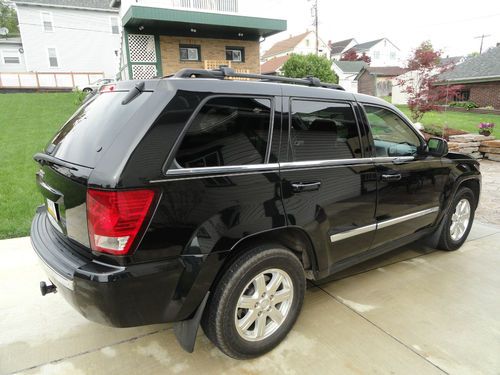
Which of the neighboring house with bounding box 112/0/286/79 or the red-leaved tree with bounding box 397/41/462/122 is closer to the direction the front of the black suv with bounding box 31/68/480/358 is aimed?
the red-leaved tree

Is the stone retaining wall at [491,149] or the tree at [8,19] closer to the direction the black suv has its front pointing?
the stone retaining wall

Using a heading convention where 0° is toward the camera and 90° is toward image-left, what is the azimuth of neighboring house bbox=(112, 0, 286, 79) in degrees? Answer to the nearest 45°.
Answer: approximately 0°

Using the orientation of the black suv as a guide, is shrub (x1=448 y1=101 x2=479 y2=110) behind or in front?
in front

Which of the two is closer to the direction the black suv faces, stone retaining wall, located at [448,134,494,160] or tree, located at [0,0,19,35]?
the stone retaining wall

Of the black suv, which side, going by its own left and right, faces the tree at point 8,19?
left

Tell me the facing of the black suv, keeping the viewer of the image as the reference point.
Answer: facing away from the viewer and to the right of the viewer

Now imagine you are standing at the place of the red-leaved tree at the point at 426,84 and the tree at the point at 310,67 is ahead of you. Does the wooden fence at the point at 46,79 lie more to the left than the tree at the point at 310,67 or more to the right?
left

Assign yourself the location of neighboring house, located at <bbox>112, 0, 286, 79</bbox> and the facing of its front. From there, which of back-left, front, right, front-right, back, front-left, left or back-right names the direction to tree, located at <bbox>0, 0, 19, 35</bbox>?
back-right

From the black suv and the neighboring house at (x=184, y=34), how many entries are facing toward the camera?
1

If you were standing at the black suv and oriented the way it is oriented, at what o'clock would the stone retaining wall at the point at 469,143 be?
The stone retaining wall is roughly at 12 o'clock from the black suv.

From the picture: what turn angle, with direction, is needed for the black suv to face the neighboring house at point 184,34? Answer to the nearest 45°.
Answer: approximately 45° to its left

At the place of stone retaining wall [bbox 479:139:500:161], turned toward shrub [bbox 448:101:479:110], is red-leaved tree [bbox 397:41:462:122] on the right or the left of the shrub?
left
